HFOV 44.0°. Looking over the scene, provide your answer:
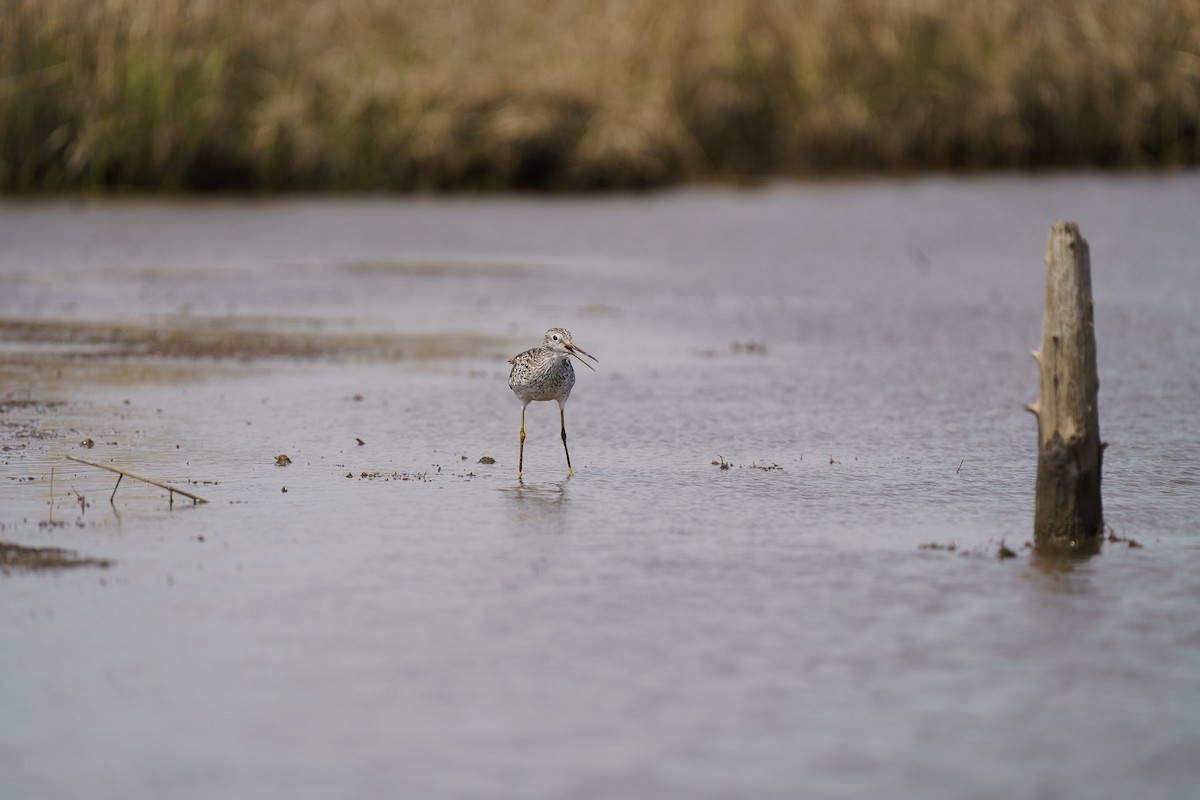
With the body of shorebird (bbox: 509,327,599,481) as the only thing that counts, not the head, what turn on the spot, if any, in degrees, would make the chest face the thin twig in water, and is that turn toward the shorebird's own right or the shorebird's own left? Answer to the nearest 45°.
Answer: approximately 90° to the shorebird's own right

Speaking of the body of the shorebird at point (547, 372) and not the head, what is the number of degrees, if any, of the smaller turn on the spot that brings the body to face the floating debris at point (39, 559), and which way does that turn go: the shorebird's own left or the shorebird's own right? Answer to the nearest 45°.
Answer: approximately 90° to the shorebird's own right

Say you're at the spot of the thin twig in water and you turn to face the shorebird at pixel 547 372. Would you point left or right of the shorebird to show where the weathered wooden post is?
right

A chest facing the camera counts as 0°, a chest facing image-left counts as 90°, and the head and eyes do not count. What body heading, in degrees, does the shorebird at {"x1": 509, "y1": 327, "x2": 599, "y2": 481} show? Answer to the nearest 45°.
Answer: approximately 315°

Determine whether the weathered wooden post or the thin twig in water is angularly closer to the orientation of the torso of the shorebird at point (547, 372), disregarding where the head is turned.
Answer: the weathered wooden post
